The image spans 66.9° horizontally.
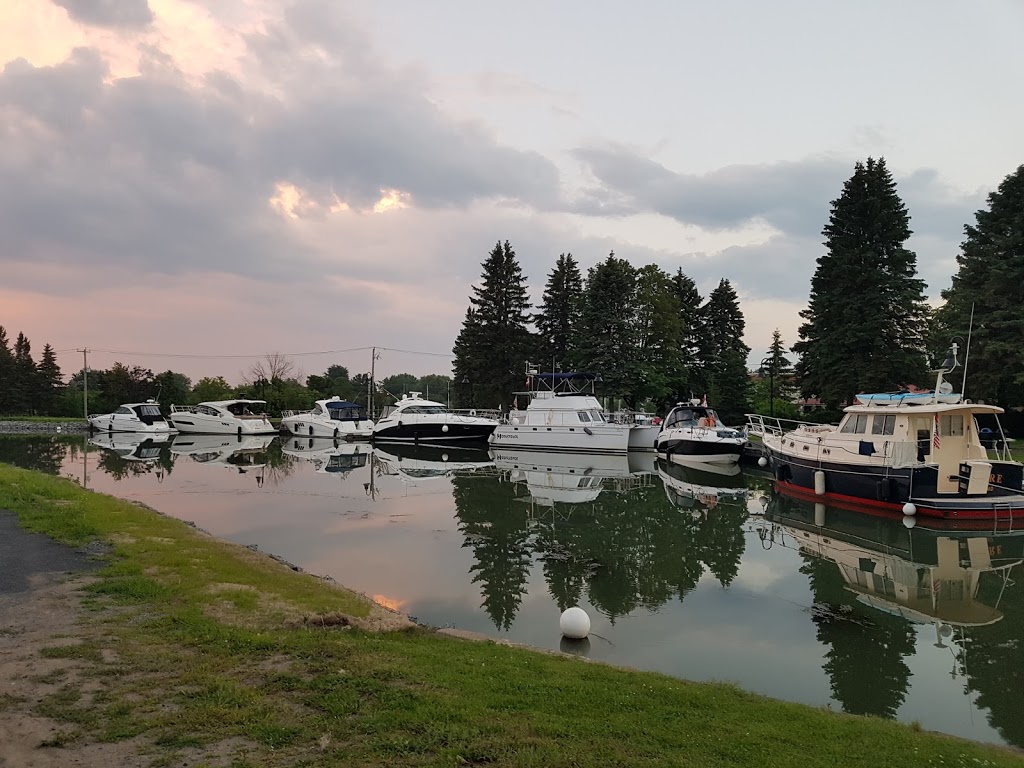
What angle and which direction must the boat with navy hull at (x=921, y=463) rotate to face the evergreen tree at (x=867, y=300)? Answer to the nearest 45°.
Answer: approximately 45° to its right

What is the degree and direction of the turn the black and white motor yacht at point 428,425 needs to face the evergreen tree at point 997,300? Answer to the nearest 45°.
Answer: approximately 45° to its right

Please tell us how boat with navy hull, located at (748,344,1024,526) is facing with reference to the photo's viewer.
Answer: facing away from the viewer and to the left of the viewer

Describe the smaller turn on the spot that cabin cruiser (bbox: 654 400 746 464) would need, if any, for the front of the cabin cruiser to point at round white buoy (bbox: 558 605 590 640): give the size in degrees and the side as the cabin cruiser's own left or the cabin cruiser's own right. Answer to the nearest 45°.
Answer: approximately 45° to the cabin cruiser's own right

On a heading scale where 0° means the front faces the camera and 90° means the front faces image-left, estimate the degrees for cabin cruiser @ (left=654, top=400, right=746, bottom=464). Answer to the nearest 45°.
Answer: approximately 315°

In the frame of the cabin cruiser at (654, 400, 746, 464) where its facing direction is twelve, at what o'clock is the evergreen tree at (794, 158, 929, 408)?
The evergreen tree is roughly at 9 o'clock from the cabin cruiser.

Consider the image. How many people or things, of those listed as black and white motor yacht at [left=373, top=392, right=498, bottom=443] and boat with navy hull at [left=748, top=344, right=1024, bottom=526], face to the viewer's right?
1

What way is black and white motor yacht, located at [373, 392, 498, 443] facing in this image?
to the viewer's right

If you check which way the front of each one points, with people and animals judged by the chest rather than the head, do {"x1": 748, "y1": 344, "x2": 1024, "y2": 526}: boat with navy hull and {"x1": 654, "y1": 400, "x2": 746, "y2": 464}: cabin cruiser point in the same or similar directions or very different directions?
very different directions

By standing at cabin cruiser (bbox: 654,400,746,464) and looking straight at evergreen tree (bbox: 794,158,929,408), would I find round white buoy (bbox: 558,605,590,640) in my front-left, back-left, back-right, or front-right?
back-right
